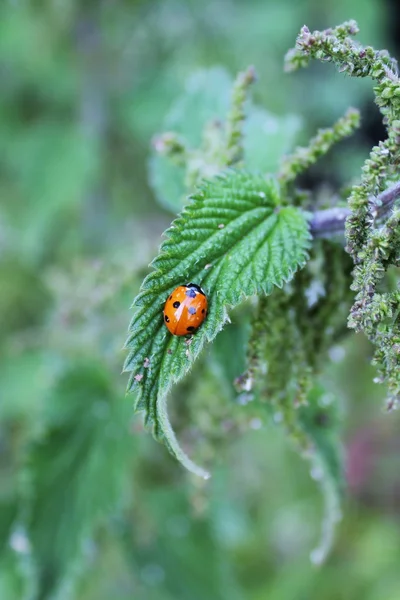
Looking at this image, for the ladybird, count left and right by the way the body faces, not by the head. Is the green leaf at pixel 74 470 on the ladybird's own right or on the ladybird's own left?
on the ladybird's own left

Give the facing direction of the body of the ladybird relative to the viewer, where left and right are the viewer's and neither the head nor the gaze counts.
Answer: facing away from the viewer and to the right of the viewer
